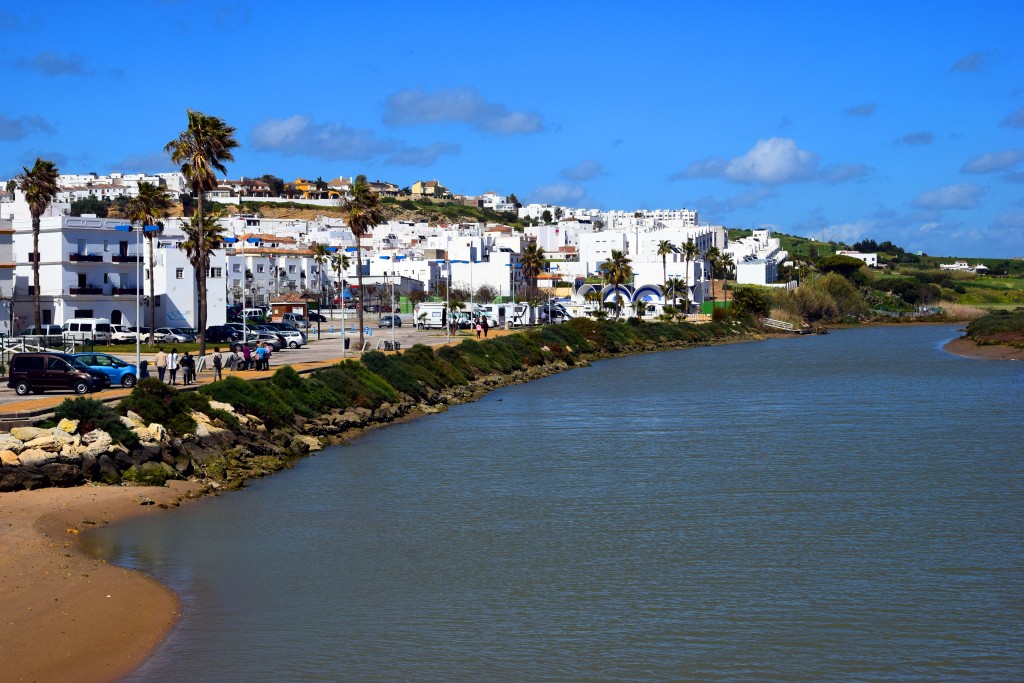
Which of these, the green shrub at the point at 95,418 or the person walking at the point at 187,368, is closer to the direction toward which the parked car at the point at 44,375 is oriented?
the person walking

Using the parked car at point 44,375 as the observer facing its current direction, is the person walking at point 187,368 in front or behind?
in front

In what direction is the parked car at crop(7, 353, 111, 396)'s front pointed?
to the viewer's right

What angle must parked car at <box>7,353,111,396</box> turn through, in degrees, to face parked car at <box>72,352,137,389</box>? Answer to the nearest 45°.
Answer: approximately 45° to its left

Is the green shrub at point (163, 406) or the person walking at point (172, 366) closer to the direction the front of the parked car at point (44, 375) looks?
the person walking

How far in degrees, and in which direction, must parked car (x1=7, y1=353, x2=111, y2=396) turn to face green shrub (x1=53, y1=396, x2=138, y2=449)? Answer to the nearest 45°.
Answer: approximately 90° to its right

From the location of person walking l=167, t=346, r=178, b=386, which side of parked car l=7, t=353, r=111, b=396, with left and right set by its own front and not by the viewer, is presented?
front

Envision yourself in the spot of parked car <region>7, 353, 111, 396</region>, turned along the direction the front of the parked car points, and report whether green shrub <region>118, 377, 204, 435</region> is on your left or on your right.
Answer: on your right
